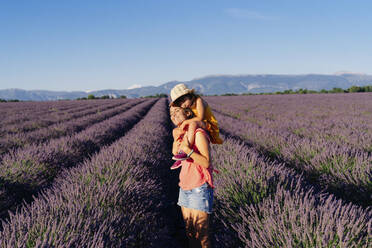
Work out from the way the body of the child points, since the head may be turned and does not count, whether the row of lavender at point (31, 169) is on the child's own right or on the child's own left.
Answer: on the child's own right

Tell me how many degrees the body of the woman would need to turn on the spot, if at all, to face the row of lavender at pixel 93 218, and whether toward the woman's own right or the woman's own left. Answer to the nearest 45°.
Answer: approximately 45° to the woman's own right

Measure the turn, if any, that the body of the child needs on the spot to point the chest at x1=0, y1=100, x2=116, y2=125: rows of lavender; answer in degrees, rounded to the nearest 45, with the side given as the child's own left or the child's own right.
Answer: approximately 90° to the child's own right

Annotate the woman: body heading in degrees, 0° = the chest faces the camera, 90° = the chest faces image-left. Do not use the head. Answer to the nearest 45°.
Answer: approximately 45°

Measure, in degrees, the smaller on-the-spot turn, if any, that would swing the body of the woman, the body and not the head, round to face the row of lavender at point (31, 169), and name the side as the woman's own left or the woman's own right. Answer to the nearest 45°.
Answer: approximately 90° to the woman's own right

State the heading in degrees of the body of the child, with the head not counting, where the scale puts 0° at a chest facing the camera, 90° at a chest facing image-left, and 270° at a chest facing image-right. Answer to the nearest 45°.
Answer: approximately 45°
